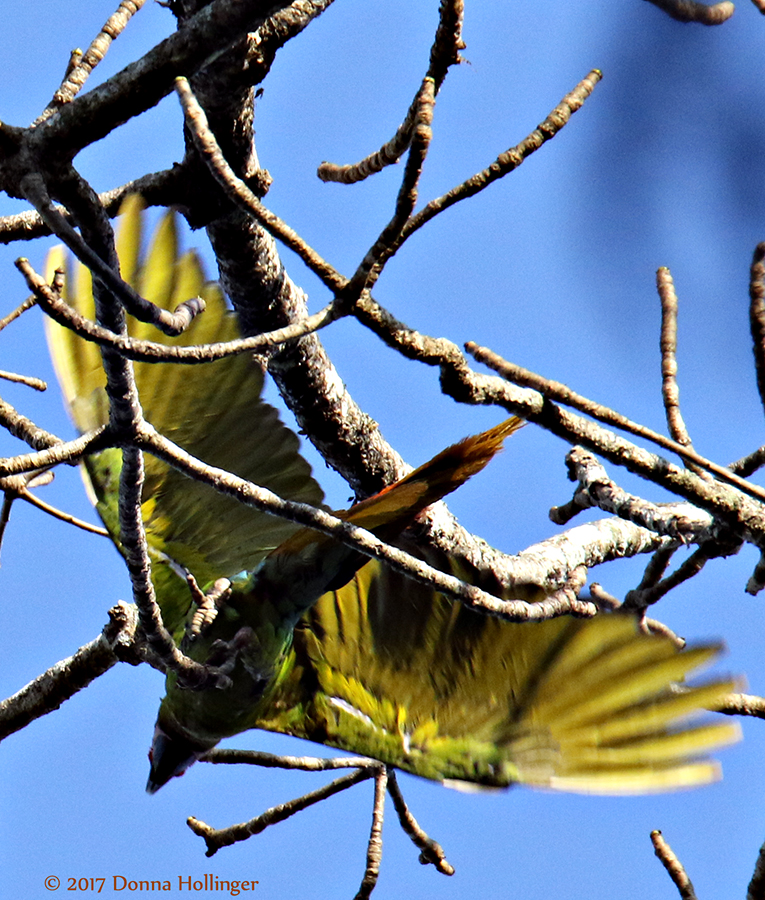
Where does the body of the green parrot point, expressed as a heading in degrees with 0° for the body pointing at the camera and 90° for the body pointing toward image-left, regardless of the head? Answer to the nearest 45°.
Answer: approximately 90°
